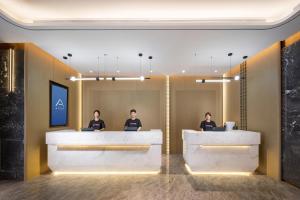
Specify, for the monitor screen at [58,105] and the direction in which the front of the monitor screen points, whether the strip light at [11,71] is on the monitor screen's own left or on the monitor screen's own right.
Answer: on the monitor screen's own right

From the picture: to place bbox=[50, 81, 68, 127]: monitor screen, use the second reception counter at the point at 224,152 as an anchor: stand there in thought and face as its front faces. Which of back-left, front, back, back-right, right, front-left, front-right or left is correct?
right

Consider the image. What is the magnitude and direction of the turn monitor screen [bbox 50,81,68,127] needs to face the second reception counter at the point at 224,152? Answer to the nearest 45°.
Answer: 0° — it already faces it

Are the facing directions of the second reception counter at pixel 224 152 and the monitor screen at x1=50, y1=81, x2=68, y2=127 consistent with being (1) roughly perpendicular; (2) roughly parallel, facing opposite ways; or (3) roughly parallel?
roughly perpendicular

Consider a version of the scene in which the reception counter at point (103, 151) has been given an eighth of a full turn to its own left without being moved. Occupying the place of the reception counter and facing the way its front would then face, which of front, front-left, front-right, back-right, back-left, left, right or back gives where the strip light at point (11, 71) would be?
back-right

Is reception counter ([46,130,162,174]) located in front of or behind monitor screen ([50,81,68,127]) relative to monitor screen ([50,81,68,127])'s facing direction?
in front

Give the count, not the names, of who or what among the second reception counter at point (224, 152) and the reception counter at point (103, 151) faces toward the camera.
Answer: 2

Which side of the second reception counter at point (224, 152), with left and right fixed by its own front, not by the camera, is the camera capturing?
front

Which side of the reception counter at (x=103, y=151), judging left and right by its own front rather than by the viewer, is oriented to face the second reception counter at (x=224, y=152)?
left

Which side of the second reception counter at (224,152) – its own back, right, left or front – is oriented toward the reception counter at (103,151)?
right

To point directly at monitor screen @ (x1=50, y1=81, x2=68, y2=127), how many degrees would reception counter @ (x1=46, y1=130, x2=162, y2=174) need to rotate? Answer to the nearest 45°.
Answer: approximately 135° to its right

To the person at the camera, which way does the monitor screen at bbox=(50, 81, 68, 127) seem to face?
facing the viewer and to the right of the viewer

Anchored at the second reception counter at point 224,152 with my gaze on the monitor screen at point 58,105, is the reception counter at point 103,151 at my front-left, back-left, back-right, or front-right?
front-left

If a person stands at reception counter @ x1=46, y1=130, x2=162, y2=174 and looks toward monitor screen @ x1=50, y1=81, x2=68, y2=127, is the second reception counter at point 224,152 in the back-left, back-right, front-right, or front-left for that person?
back-right
